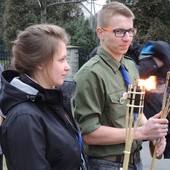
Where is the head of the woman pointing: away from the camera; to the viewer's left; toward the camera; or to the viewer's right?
to the viewer's right

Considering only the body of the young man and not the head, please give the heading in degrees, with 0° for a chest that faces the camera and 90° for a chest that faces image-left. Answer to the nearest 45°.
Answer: approximately 315°

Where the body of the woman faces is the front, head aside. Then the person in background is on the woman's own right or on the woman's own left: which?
on the woman's own left

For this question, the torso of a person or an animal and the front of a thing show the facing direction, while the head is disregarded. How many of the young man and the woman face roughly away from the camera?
0

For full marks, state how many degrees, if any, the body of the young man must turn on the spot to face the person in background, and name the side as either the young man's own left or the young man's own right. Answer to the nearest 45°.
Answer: approximately 90° to the young man's own left

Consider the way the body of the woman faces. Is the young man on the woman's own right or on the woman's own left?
on the woman's own left

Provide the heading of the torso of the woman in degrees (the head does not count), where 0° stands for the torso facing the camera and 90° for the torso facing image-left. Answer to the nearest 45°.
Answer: approximately 270°

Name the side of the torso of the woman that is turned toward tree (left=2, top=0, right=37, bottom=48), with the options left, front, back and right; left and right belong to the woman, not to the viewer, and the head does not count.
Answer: left

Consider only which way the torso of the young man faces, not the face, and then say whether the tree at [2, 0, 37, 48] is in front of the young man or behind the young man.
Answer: behind

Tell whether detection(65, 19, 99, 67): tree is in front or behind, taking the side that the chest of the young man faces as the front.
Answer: behind

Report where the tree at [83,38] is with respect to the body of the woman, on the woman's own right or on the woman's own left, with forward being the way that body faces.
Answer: on the woman's own left
